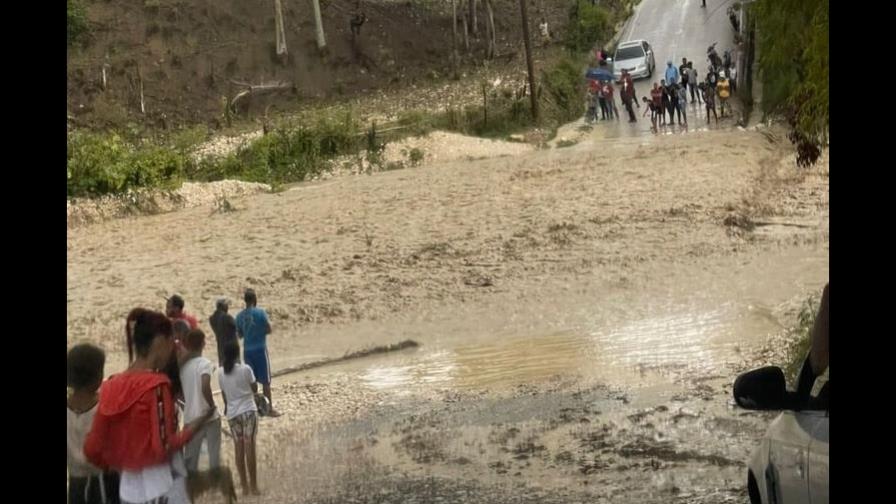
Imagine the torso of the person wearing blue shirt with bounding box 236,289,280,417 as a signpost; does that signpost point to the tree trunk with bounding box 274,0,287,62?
yes

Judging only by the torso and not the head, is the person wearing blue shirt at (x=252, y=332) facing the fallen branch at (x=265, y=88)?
yes

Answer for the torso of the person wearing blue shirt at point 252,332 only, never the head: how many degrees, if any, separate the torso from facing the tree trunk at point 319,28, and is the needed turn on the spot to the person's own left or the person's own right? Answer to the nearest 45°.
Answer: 0° — they already face it

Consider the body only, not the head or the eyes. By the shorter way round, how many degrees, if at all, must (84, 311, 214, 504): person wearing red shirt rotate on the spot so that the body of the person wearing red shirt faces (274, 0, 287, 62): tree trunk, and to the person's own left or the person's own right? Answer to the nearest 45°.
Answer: approximately 45° to the person's own left

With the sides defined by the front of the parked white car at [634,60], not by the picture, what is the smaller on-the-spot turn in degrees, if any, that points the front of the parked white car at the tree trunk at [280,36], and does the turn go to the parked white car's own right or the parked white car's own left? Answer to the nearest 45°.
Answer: approximately 45° to the parked white car's own right

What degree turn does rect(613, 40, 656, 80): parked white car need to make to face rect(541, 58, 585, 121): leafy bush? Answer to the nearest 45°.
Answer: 0° — it already faces it

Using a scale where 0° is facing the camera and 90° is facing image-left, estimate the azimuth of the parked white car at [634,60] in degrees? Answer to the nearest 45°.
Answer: approximately 45°

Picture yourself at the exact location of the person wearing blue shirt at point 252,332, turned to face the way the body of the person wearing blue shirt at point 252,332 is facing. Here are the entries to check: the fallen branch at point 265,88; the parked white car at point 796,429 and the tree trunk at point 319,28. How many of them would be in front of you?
2

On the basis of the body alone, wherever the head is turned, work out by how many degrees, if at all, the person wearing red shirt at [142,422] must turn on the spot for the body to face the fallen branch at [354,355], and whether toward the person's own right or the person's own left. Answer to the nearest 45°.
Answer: approximately 45° to the person's own left

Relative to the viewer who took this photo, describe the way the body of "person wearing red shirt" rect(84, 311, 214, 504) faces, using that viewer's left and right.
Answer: facing away from the viewer and to the right of the viewer

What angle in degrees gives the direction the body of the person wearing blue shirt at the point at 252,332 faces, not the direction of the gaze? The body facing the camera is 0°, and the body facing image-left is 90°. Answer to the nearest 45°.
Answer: approximately 180°

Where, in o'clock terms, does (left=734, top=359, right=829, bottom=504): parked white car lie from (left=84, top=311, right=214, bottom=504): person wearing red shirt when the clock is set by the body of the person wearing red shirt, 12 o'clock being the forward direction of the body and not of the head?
The parked white car is roughly at 3 o'clock from the person wearing red shirt.

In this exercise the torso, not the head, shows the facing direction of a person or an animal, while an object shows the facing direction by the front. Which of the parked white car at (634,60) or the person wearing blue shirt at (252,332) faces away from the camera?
the person wearing blue shirt
